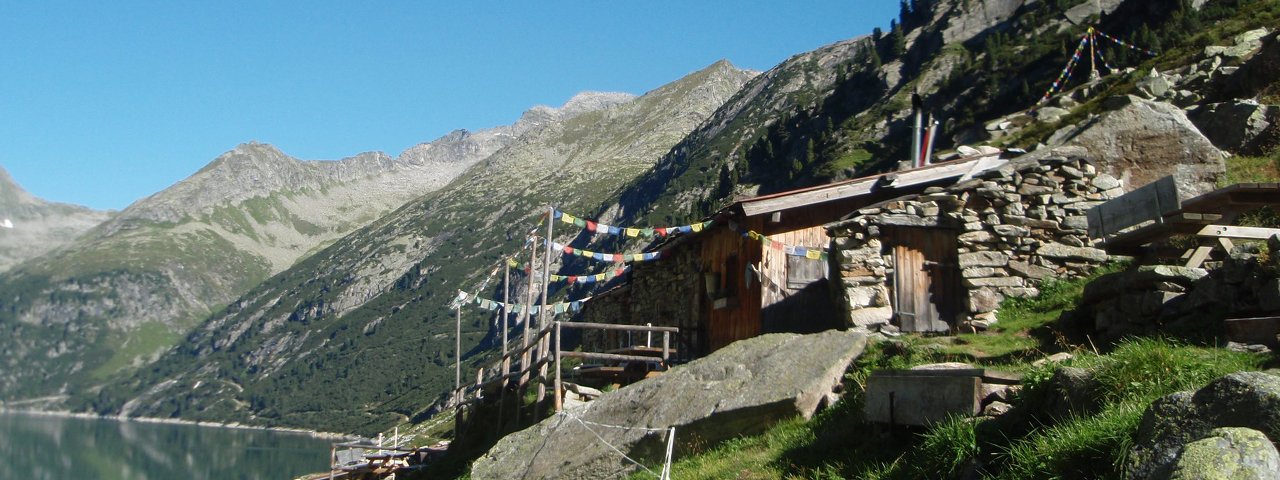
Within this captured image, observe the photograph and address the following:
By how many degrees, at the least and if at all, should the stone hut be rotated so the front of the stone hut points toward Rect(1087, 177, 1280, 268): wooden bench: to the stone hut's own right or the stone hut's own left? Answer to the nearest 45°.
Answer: approximately 45° to the stone hut's own left

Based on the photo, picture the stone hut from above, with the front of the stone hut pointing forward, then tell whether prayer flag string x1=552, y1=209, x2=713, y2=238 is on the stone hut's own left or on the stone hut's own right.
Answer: on the stone hut's own right

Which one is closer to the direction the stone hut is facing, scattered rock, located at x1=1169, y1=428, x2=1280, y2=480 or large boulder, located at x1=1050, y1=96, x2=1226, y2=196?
the scattered rock

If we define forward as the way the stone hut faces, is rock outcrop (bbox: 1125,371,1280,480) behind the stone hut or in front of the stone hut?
in front

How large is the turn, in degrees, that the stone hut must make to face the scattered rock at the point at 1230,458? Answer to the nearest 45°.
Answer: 0° — it already faces it

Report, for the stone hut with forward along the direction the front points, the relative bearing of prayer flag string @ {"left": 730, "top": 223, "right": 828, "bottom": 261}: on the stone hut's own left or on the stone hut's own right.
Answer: on the stone hut's own right

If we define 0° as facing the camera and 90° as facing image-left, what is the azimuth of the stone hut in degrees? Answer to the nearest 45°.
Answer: approximately 0°

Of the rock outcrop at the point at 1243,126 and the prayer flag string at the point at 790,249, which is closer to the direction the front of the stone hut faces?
the prayer flag string

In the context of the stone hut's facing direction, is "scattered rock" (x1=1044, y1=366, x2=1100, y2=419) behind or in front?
in front

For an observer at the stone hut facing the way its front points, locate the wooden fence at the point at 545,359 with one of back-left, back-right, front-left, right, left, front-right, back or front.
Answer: right

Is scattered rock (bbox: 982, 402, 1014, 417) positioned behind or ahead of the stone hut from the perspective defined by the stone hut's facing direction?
ahead
